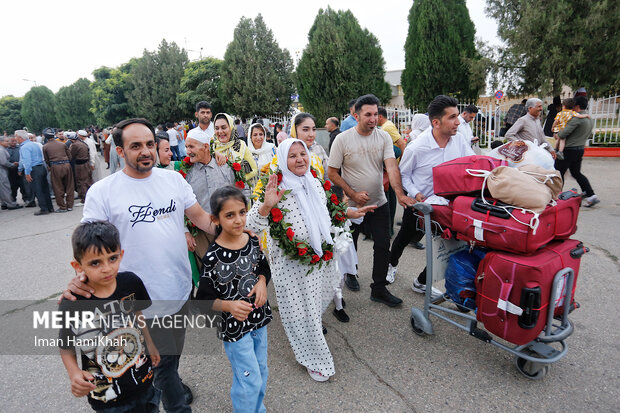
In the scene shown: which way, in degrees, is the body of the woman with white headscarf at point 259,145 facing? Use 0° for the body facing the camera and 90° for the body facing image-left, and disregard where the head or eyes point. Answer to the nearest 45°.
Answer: approximately 0°

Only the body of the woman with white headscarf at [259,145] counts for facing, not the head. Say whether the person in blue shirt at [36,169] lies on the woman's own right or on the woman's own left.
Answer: on the woman's own right

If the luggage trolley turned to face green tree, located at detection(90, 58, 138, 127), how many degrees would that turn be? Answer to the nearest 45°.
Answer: approximately 180°

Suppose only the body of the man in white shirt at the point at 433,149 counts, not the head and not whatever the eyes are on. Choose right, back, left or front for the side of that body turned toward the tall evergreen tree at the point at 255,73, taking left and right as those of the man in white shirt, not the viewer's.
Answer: back

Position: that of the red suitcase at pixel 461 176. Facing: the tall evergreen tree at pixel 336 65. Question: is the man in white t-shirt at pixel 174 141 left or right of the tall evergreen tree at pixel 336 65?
left

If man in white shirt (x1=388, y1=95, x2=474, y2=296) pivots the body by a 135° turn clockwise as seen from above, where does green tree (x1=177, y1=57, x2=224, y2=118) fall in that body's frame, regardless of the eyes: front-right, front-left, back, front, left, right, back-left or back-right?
front-right

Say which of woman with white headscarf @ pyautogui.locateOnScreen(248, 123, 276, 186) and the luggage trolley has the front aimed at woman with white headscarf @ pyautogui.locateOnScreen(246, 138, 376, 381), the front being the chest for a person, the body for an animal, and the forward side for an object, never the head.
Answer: woman with white headscarf @ pyautogui.locateOnScreen(248, 123, 276, 186)

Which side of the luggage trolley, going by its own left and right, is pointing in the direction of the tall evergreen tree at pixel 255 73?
back

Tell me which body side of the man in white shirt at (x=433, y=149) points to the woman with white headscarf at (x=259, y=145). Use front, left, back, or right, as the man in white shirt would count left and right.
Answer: back

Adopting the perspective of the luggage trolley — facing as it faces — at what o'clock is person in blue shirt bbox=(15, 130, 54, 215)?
The person in blue shirt is roughly at 5 o'clock from the luggage trolley.

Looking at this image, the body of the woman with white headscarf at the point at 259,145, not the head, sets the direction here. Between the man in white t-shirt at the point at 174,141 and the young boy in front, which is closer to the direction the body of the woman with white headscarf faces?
the young boy in front
